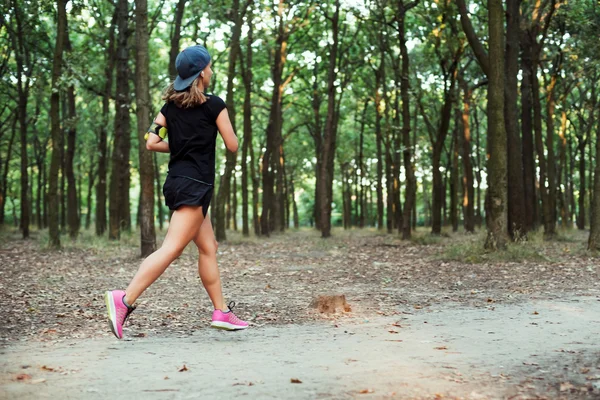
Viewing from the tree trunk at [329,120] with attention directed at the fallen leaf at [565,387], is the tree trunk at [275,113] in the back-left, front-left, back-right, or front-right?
back-right

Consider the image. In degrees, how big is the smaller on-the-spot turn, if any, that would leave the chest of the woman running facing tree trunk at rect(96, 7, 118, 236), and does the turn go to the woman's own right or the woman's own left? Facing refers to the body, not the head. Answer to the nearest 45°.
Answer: approximately 45° to the woman's own left

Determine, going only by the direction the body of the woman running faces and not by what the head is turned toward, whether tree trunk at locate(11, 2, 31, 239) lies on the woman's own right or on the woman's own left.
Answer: on the woman's own left

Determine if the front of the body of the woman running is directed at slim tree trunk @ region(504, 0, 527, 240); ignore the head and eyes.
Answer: yes

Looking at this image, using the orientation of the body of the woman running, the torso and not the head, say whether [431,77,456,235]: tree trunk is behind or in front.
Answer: in front

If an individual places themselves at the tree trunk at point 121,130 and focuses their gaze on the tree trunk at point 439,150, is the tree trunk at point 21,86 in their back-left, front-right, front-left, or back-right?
back-left

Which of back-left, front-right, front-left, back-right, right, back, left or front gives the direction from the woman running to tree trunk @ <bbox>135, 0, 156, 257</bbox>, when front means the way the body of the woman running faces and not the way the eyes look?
front-left

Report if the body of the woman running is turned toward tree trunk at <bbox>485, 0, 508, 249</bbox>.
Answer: yes

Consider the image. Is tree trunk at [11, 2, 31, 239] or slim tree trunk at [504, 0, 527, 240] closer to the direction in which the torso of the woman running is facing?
the slim tree trunk

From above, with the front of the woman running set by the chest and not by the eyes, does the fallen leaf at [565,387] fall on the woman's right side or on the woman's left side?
on the woman's right side

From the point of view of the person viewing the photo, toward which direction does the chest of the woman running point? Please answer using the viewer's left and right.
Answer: facing away from the viewer and to the right of the viewer

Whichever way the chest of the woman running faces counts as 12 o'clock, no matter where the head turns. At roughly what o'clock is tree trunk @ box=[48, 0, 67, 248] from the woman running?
The tree trunk is roughly at 10 o'clock from the woman running.

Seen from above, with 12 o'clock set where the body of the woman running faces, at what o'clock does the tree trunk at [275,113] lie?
The tree trunk is roughly at 11 o'clock from the woman running.
